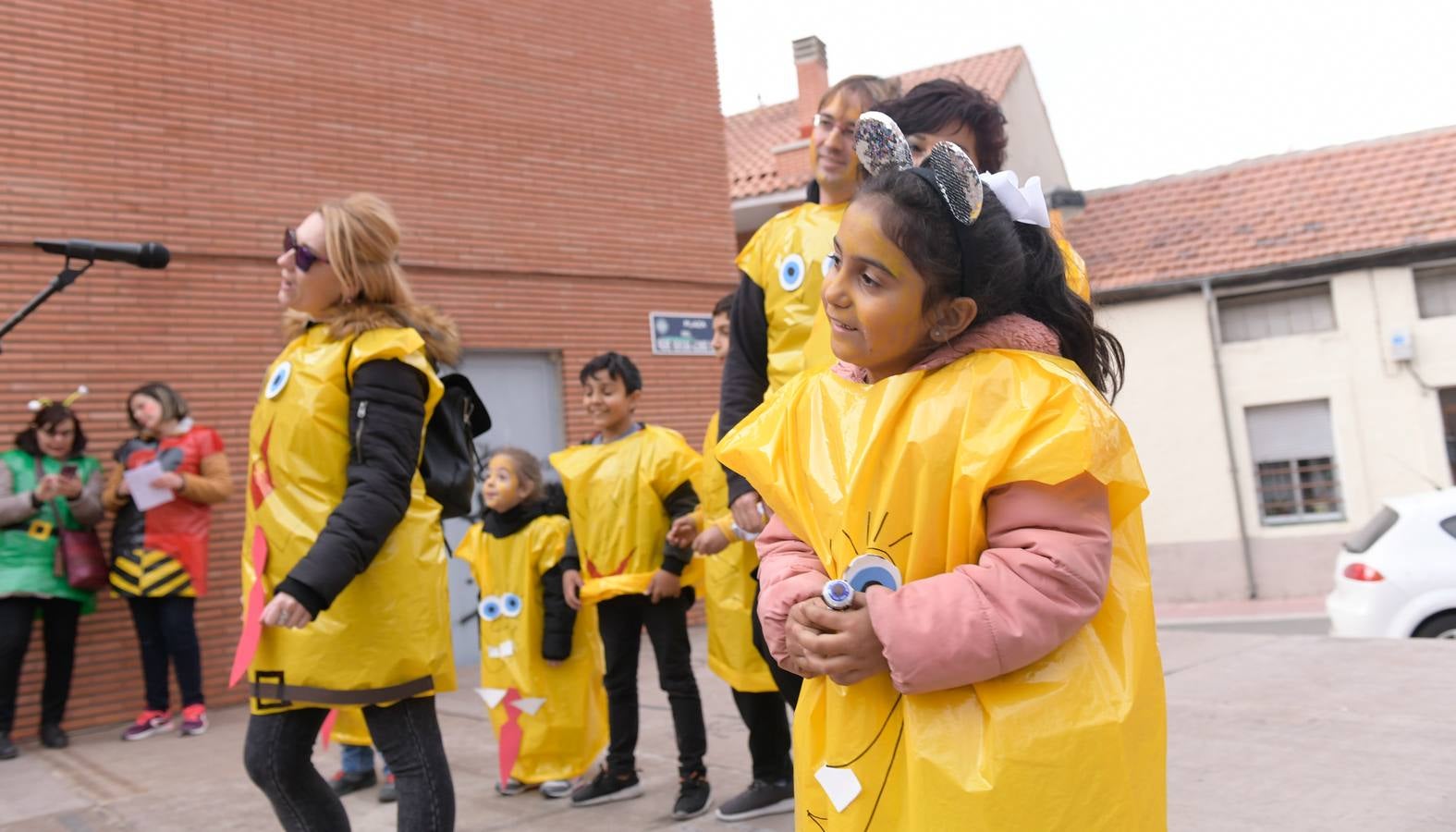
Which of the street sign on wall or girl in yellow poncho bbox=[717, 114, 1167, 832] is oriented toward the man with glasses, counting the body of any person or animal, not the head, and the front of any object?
the street sign on wall

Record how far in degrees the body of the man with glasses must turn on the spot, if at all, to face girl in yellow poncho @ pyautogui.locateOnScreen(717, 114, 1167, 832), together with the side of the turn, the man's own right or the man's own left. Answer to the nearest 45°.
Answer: approximately 45° to the man's own left

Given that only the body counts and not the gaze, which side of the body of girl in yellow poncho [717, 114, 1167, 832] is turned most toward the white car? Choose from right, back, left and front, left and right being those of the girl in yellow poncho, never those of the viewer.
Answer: back

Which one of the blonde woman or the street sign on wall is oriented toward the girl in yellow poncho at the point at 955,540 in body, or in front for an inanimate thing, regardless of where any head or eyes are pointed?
the street sign on wall

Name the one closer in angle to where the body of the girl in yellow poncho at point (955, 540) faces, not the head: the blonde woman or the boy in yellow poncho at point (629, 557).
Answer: the blonde woman

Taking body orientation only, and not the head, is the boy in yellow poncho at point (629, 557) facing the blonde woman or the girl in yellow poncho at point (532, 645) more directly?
the blonde woman

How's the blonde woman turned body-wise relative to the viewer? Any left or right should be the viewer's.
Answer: facing to the left of the viewer

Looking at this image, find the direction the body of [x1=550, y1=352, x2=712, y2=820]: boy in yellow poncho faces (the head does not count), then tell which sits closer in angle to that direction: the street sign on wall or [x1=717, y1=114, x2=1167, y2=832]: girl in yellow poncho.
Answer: the girl in yellow poncho

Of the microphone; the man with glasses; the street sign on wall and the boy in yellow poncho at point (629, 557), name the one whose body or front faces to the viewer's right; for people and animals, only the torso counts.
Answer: the microphone

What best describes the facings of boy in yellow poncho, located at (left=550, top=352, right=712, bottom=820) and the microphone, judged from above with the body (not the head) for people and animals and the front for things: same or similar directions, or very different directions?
very different directions

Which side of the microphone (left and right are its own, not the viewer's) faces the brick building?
left

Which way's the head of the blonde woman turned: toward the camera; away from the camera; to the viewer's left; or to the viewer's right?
to the viewer's left

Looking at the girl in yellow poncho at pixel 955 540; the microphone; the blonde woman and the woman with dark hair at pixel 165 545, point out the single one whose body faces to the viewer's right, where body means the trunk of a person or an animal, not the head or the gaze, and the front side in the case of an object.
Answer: the microphone
